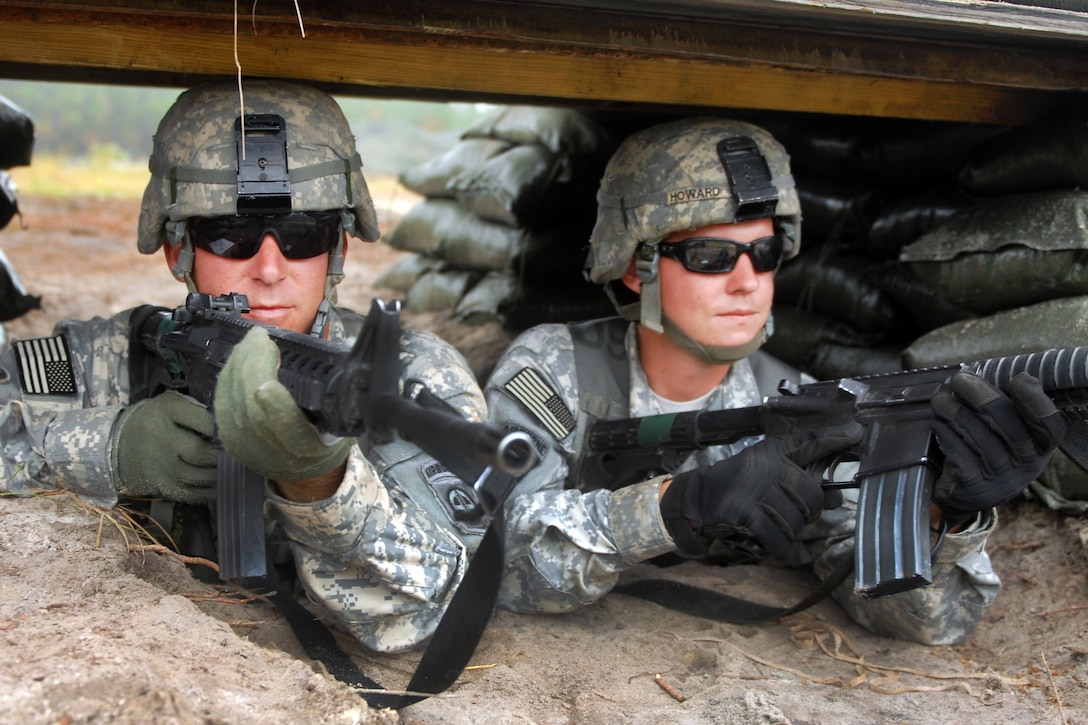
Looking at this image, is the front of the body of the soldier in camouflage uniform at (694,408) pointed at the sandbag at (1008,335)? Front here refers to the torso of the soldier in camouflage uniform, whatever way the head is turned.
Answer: no

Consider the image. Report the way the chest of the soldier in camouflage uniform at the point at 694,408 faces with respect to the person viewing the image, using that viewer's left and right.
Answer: facing the viewer and to the right of the viewer

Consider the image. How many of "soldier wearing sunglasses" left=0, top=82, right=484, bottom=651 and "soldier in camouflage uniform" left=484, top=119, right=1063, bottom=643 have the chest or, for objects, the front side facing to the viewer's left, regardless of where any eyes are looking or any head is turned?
0

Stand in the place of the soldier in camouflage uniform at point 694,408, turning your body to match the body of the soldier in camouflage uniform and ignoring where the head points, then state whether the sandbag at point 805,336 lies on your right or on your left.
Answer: on your left

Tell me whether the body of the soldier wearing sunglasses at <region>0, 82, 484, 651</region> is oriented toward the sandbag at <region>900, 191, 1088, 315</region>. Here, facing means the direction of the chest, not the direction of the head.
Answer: no

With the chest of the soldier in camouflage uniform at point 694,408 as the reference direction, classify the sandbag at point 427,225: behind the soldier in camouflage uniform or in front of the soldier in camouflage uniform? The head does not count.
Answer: behind

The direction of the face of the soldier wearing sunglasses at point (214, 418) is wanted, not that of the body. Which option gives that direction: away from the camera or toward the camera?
toward the camera

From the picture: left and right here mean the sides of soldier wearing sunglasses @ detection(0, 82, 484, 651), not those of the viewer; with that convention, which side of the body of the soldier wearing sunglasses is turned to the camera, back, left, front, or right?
front

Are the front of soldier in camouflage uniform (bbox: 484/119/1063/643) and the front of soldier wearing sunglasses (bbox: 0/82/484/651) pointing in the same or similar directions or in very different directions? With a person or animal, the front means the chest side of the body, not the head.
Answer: same or similar directions

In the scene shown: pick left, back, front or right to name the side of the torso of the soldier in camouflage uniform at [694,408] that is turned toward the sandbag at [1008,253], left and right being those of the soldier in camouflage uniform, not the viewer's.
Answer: left

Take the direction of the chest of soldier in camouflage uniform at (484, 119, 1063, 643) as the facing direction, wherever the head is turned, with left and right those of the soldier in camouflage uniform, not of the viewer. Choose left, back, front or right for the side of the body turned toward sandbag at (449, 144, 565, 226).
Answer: back

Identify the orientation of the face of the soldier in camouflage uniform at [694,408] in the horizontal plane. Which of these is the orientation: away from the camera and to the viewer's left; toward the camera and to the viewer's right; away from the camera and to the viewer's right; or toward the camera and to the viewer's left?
toward the camera and to the viewer's right

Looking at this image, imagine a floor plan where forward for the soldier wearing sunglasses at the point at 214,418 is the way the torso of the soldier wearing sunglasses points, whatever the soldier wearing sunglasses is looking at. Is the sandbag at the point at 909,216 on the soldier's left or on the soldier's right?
on the soldier's left

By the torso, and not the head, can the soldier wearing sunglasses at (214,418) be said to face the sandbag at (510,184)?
no

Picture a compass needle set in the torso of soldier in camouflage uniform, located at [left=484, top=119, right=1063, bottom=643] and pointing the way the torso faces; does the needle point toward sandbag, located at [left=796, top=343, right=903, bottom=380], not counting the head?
no
